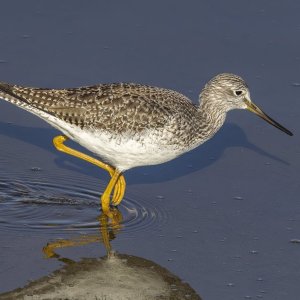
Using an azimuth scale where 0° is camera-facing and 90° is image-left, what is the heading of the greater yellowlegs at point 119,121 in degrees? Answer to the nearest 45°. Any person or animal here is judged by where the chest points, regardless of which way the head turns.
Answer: approximately 270°
